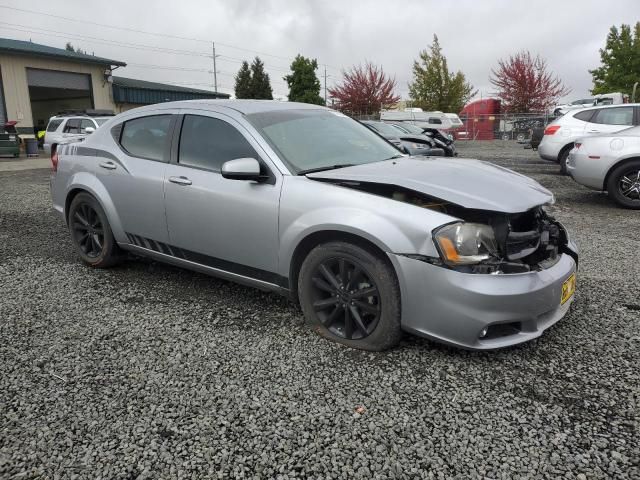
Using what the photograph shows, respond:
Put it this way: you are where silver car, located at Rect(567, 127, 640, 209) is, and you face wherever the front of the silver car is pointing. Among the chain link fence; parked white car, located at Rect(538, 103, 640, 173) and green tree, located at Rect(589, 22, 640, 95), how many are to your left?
3

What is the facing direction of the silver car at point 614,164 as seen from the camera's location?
facing to the right of the viewer

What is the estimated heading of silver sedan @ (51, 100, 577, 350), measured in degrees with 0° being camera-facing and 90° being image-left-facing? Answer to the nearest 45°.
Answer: approximately 315°

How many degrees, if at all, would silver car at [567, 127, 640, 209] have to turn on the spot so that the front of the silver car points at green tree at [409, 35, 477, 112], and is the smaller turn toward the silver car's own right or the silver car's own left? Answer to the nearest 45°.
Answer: approximately 90° to the silver car's own left

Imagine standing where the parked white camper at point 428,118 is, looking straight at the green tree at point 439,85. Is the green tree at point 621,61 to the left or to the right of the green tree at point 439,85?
right

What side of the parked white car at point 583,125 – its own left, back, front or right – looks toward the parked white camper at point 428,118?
left

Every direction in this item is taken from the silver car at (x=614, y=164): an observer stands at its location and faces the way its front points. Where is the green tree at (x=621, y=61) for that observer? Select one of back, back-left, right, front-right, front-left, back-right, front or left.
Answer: left

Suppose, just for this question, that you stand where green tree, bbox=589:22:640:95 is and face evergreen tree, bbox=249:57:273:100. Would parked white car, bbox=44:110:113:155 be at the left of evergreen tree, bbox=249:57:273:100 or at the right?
left

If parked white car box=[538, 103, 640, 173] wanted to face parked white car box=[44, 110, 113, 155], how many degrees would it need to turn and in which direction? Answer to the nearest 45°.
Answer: approximately 180°

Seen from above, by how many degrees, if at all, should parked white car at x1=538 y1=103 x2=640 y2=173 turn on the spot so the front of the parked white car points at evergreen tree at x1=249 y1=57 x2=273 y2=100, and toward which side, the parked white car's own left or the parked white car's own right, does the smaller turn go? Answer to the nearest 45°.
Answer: approximately 135° to the parked white car's own left

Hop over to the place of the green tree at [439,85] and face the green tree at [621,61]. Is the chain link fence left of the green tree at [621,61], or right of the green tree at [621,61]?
right

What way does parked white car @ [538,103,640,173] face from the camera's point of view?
to the viewer's right

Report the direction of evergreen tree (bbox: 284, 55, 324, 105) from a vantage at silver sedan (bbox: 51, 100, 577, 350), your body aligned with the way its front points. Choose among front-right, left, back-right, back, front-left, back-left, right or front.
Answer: back-left

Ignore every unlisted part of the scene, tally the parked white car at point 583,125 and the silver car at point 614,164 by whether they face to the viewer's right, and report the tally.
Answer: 2
